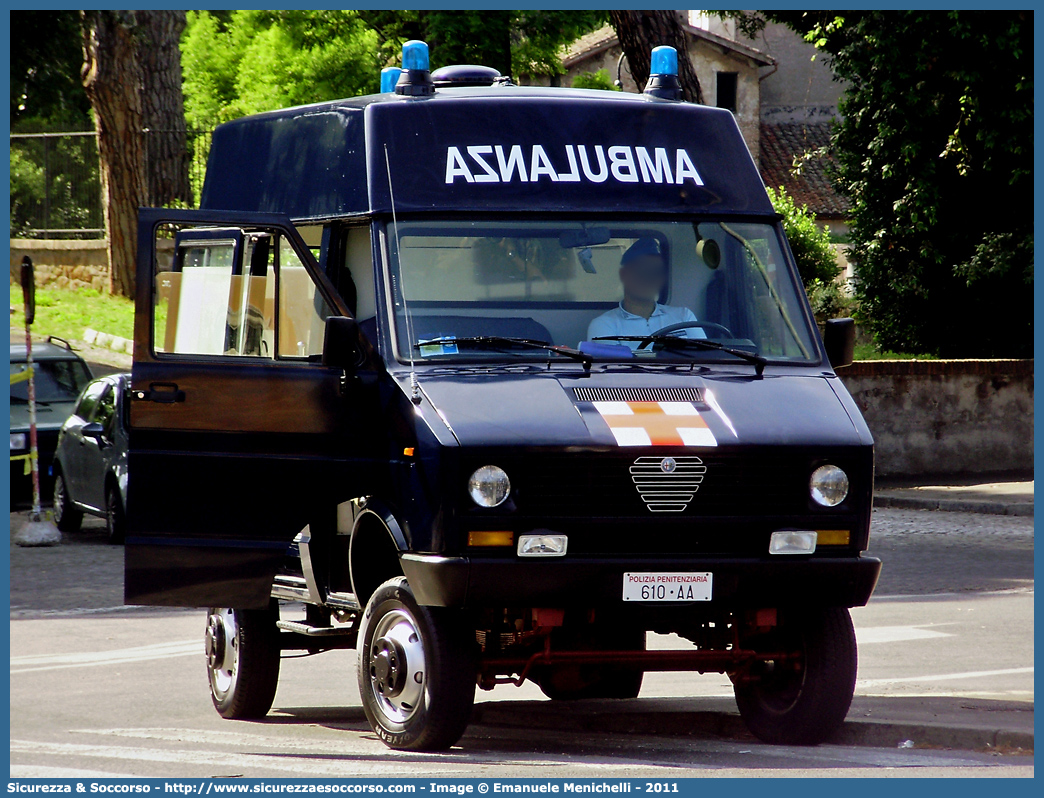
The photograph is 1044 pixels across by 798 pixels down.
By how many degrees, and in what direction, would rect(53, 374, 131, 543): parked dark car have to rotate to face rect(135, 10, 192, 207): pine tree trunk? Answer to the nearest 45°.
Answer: approximately 135° to its left

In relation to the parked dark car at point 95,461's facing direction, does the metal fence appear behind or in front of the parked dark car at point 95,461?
behind

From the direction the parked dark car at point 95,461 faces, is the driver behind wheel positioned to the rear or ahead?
ahead

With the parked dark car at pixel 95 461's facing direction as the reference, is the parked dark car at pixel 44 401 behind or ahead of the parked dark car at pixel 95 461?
behind

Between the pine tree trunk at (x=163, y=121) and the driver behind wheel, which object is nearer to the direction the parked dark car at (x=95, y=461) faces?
the driver behind wheel

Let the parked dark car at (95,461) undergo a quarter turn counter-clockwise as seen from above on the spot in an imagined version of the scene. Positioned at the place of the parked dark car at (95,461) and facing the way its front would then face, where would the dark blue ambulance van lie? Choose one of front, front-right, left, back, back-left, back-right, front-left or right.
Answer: back-right

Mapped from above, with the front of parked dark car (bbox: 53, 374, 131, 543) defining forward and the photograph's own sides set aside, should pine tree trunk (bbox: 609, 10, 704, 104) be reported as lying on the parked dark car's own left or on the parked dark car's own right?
on the parked dark car's own left

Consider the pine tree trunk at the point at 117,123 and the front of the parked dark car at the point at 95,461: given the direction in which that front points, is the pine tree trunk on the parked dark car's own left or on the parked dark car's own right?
on the parked dark car's own left

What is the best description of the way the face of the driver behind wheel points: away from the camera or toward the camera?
toward the camera
